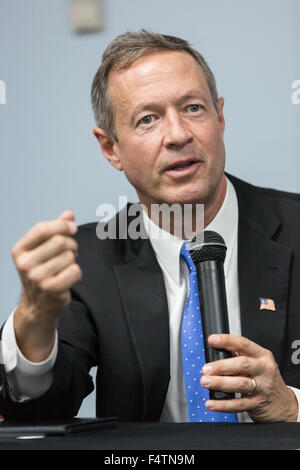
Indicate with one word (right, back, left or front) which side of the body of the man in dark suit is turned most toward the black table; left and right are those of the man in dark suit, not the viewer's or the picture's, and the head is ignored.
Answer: front

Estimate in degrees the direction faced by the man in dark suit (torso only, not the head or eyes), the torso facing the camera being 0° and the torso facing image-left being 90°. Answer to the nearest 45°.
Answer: approximately 0°
